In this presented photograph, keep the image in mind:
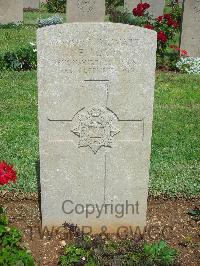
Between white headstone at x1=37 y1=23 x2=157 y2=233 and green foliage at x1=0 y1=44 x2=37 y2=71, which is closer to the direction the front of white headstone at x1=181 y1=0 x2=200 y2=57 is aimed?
the white headstone

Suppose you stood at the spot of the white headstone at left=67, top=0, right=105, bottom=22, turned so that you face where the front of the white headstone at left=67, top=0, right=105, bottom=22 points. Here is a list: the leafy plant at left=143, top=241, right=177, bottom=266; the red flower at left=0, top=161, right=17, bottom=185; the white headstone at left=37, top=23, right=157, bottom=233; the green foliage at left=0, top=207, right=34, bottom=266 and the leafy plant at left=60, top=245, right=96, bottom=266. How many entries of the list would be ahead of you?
5

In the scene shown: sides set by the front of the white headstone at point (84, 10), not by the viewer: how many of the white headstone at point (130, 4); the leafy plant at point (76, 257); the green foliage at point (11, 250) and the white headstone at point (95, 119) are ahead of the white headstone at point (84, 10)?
3

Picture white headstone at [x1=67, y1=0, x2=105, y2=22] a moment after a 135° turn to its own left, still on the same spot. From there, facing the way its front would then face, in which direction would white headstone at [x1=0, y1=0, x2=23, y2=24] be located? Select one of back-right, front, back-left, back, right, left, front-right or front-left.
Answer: left

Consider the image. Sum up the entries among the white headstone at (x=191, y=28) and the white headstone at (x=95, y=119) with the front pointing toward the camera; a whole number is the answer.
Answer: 2

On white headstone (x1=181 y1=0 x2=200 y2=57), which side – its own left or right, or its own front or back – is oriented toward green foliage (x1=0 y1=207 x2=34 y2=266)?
front

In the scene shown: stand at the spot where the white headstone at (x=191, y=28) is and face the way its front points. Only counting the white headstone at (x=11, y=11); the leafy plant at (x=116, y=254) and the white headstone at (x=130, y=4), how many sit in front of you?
1

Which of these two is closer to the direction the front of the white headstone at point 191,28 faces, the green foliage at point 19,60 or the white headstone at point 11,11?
the green foliage

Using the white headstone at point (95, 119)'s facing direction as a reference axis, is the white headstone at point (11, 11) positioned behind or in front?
behind

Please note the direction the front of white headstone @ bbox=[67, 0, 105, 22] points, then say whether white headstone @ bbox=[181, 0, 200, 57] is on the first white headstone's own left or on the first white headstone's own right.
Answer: on the first white headstone's own left

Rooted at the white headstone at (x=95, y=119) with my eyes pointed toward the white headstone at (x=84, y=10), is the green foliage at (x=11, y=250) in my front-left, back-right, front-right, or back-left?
back-left

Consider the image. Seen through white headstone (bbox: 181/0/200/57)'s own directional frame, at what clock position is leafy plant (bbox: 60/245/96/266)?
The leafy plant is roughly at 12 o'clock from the white headstone.

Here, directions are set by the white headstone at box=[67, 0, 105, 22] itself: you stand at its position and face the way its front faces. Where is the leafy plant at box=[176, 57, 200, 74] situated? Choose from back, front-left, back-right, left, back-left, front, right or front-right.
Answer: front-left
